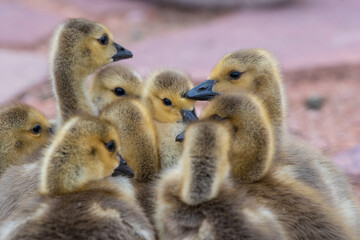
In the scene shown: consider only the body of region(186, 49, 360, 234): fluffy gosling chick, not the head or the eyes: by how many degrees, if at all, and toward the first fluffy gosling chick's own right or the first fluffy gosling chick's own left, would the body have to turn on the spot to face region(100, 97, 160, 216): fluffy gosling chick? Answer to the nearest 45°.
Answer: approximately 45° to the first fluffy gosling chick's own left

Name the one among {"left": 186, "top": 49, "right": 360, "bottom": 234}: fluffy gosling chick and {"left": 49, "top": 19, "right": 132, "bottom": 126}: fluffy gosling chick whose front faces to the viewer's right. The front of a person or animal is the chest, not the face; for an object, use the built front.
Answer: {"left": 49, "top": 19, "right": 132, "bottom": 126}: fluffy gosling chick

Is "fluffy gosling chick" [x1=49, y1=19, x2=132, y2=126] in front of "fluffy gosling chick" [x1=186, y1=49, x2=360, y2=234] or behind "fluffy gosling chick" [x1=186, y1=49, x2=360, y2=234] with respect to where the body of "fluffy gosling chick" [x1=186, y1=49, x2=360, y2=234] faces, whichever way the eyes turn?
in front

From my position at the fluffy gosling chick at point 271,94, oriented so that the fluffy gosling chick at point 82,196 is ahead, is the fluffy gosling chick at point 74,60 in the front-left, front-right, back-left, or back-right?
front-right

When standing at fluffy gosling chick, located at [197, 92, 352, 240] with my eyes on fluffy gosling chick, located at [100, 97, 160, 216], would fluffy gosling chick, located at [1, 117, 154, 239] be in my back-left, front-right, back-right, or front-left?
front-left

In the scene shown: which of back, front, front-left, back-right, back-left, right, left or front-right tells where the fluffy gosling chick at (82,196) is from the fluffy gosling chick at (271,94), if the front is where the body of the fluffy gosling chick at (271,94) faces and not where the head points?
front-left

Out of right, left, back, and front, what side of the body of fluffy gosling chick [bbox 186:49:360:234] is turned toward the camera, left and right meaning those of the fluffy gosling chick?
left

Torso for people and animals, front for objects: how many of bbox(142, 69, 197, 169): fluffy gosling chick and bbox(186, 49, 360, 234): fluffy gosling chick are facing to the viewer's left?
1

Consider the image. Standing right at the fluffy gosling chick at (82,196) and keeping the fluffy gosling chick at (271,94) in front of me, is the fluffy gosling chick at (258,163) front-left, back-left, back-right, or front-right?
front-right

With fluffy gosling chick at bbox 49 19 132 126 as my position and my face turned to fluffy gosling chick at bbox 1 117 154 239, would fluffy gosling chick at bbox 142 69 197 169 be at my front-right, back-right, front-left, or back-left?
front-left

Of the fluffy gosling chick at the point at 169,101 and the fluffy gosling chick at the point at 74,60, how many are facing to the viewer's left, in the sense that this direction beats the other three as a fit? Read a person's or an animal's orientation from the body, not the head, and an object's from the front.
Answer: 0

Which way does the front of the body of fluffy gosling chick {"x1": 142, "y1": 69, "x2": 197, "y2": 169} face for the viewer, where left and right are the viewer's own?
facing the viewer and to the right of the viewer

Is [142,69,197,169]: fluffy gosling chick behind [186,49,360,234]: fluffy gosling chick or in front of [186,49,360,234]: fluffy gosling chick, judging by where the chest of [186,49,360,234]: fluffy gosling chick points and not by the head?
in front

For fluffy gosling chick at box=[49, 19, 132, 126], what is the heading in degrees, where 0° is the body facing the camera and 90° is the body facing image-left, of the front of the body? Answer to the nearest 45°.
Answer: approximately 270°

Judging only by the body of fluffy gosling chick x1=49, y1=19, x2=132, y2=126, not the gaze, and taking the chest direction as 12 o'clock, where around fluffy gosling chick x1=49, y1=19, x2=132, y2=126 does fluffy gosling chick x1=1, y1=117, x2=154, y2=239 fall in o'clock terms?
fluffy gosling chick x1=1, y1=117, x2=154, y2=239 is roughly at 3 o'clock from fluffy gosling chick x1=49, y1=19, x2=132, y2=126.
